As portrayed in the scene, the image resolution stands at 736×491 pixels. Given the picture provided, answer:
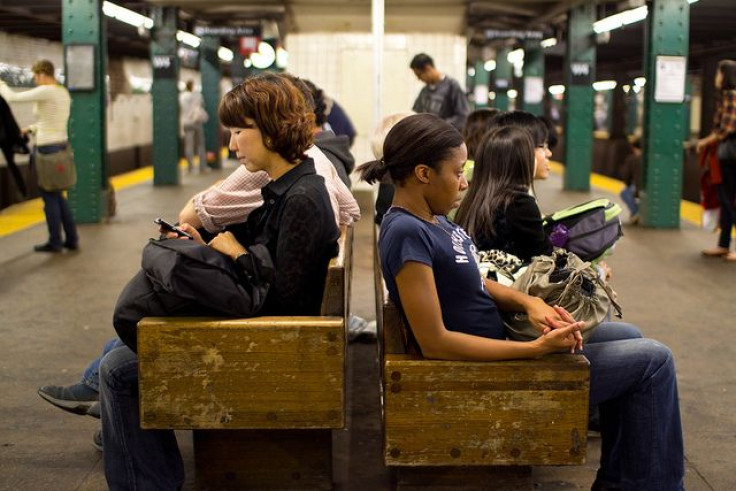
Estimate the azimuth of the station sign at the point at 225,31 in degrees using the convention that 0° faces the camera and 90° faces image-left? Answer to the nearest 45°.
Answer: approximately 0°

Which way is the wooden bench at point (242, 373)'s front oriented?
to the viewer's left

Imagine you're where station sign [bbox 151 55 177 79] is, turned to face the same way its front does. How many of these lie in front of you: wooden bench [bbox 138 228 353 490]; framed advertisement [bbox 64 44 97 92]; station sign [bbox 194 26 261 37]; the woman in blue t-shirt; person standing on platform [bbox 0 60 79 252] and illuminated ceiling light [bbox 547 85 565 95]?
4

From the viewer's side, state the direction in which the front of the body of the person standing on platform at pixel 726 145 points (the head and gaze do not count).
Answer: to the viewer's left

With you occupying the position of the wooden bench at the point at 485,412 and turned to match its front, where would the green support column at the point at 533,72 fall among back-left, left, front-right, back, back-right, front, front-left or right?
left

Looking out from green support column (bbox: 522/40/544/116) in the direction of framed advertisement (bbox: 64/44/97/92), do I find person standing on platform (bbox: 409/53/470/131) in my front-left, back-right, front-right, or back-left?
front-left

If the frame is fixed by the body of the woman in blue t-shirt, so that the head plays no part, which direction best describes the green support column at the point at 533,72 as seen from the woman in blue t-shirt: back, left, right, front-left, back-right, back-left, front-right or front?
left

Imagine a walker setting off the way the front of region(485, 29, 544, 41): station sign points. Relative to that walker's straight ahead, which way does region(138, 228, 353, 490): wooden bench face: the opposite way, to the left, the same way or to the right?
to the right

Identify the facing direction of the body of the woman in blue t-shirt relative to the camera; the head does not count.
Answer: to the viewer's right

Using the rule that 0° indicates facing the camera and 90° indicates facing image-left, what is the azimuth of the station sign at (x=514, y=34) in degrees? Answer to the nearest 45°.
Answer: approximately 0°

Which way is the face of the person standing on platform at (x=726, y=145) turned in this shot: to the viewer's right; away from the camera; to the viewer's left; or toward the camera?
to the viewer's left

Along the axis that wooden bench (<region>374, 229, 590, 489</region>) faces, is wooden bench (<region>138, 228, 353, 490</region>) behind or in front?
behind

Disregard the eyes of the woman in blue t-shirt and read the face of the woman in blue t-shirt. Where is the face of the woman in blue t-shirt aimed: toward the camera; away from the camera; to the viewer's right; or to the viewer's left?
to the viewer's right

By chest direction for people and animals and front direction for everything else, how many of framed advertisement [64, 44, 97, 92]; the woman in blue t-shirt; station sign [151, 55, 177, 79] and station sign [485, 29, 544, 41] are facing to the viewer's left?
0

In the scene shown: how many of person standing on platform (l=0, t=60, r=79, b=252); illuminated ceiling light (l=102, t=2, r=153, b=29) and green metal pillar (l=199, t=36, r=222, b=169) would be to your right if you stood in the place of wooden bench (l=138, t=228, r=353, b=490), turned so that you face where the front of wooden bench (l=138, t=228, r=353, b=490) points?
3

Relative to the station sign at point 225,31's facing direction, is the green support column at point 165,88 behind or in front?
in front

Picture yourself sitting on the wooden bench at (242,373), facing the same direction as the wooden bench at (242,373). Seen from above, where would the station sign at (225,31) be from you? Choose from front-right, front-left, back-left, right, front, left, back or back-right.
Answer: right

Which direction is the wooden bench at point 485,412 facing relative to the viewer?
to the viewer's right
